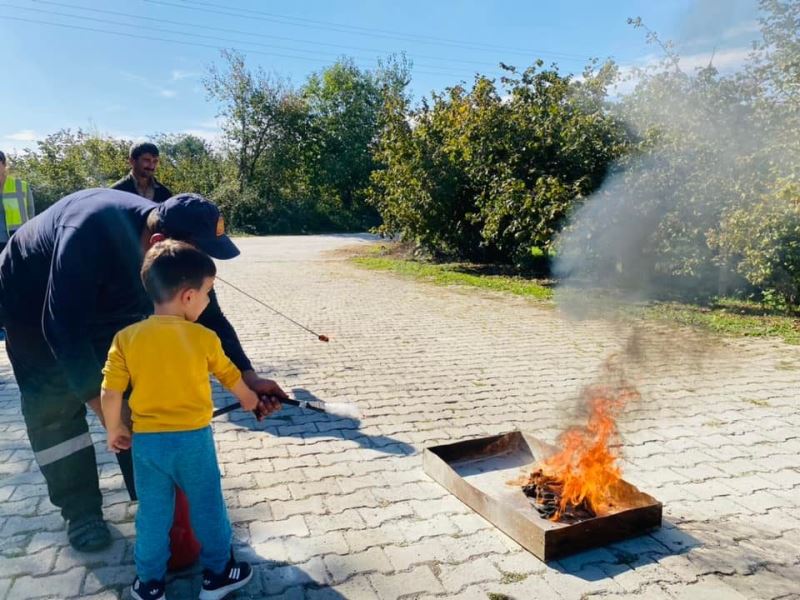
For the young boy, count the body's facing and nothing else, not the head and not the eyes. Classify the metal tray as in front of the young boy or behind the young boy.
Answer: in front

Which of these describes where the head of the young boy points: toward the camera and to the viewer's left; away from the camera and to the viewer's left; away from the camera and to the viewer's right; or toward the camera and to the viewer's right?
away from the camera and to the viewer's right

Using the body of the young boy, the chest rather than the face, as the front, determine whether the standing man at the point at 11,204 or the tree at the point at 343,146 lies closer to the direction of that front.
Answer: the tree

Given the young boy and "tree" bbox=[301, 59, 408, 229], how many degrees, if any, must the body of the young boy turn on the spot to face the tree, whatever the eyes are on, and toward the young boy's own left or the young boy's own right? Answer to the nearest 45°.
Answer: approximately 45° to the young boy's own left

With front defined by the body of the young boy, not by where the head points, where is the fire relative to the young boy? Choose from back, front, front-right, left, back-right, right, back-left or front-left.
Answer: front-right

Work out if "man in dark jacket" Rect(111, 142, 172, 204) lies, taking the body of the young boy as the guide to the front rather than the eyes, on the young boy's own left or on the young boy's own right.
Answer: on the young boy's own left

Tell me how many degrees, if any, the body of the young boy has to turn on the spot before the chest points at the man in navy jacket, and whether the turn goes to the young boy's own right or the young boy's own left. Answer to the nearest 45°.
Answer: approximately 90° to the young boy's own left

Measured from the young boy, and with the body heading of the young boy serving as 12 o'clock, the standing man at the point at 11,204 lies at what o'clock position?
The standing man is roughly at 10 o'clock from the young boy.

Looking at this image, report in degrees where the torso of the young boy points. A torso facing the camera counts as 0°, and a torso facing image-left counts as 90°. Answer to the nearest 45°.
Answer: approximately 225°

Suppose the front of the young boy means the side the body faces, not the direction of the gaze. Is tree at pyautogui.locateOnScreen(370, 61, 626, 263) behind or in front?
in front
